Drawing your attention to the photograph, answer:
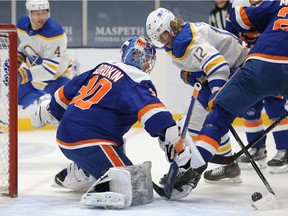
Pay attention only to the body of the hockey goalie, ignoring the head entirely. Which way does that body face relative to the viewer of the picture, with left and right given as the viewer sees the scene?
facing away from the viewer and to the right of the viewer

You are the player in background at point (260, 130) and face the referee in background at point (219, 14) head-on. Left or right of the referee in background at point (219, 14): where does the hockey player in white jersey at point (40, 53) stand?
left

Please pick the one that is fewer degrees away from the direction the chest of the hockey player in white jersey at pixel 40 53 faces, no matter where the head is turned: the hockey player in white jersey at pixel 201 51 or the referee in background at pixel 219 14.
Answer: the hockey player in white jersey

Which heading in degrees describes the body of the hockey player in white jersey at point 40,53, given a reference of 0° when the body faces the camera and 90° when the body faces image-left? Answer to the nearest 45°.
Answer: approximately 45°
